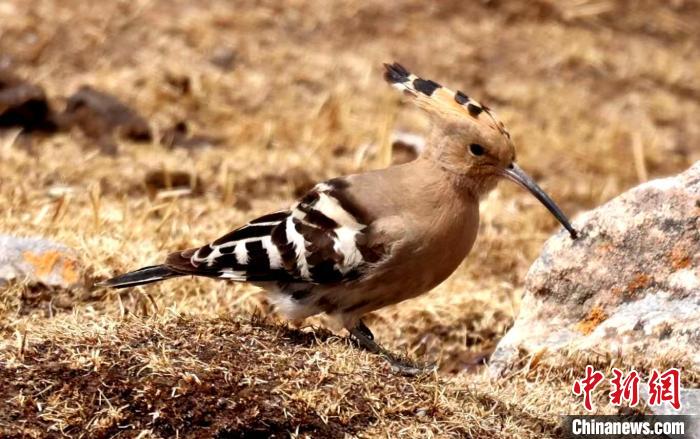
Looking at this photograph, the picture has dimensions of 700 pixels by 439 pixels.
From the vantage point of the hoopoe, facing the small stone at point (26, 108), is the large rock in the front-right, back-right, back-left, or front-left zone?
back-right

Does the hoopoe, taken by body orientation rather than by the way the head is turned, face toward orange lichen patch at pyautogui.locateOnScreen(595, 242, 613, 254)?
yes

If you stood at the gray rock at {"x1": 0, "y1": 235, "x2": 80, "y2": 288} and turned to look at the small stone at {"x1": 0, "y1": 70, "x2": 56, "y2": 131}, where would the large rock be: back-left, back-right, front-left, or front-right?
back-right

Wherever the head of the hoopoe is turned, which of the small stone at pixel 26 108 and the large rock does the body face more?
the large rock

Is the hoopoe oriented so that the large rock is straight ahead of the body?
yes

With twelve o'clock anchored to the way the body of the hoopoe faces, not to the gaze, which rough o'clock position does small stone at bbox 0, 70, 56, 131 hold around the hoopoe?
The small stone is roughly at 8 o'clock from the hoopoe.

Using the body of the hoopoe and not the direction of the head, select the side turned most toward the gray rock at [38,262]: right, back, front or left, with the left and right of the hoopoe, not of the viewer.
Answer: back

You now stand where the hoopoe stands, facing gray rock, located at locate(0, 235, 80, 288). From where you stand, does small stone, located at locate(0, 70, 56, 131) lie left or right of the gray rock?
right

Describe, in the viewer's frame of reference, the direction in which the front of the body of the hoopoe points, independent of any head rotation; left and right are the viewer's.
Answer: facing to the right of the viewer
